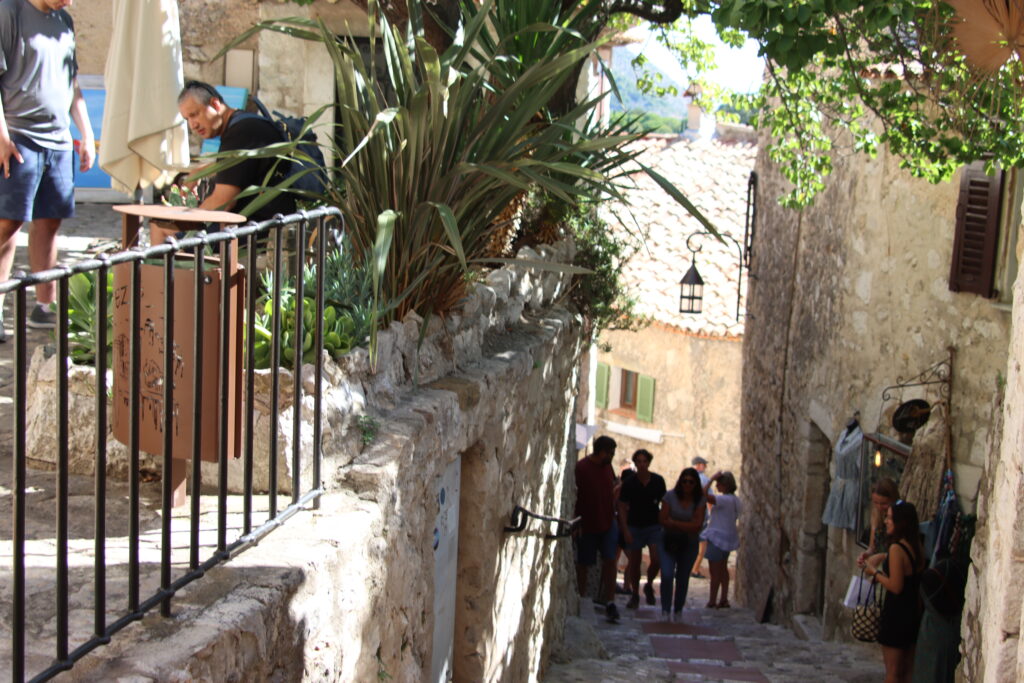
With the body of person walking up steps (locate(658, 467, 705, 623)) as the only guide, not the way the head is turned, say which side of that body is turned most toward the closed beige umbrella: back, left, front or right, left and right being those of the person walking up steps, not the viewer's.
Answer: front

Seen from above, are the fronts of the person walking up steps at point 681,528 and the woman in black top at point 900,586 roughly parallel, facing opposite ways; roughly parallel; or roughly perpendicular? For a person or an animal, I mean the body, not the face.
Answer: roughly perpendicular

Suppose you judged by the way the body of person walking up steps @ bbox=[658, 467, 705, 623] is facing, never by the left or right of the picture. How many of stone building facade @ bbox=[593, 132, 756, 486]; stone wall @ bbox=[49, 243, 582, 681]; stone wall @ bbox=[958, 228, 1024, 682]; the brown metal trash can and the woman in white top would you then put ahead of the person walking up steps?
3

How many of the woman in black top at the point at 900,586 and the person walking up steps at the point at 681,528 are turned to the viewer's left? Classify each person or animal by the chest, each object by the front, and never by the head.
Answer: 1

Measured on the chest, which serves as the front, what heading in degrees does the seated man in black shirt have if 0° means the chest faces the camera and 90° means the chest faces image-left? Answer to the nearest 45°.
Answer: approximately 90°

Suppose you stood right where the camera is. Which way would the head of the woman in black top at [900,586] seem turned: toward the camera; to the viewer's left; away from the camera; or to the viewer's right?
to the viewer's left

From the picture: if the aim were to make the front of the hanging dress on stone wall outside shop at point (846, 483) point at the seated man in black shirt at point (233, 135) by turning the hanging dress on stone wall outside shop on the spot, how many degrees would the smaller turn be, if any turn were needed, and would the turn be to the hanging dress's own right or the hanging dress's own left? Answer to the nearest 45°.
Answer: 0° — it already faces them

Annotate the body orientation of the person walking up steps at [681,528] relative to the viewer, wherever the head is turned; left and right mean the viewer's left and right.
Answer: facing the viewer

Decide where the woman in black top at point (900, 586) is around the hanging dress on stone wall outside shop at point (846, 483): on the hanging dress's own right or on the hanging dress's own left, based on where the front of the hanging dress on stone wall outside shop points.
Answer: on the hanging dress's own left

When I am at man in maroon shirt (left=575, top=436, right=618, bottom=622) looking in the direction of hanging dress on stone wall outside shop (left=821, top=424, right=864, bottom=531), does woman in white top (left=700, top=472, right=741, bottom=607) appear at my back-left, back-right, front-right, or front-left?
front-left

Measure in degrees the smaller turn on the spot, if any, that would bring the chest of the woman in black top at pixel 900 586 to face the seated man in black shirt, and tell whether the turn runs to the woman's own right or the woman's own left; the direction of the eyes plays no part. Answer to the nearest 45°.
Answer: approximately 45° to the woman's own left

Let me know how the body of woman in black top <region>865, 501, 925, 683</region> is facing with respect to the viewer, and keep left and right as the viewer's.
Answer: facing to the left of the viewer
